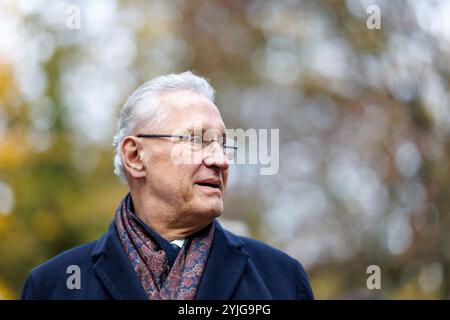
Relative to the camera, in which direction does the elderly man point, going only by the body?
toward the camera
